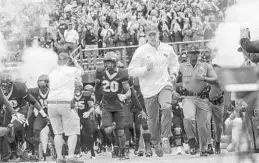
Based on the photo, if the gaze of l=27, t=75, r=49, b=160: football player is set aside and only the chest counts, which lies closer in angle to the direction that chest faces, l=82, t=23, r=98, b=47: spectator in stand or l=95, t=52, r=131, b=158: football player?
the football player

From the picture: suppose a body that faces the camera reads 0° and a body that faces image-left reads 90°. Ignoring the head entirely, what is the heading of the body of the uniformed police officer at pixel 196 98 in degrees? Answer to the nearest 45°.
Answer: approximately 0°

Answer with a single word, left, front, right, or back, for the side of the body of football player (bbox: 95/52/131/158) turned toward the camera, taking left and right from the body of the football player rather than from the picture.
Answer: front

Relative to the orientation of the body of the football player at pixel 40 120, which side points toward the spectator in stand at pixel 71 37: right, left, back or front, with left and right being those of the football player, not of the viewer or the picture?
back

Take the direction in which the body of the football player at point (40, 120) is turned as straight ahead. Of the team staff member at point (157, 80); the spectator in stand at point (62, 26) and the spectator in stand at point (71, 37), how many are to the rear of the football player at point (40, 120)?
2

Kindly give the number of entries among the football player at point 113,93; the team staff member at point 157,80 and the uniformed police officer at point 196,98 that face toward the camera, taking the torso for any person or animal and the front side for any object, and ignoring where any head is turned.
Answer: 3

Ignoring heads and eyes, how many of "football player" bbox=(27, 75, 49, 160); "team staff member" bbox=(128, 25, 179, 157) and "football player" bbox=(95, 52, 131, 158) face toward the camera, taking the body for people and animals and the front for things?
3

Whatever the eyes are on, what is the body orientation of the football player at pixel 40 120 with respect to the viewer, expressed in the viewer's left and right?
facing the viewer

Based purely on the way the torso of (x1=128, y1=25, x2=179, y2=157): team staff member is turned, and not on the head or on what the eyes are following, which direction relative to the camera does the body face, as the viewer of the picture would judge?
toward the camera

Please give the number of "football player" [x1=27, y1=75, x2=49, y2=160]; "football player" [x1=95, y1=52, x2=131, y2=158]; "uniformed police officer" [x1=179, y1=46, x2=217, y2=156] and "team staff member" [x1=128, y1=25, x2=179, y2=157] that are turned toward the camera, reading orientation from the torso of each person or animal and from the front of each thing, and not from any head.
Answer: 4

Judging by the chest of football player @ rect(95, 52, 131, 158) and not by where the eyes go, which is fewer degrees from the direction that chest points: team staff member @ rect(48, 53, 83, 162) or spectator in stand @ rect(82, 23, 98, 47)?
the team staff member
